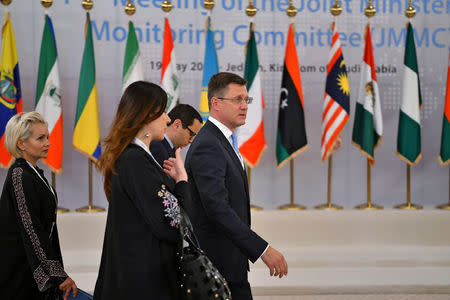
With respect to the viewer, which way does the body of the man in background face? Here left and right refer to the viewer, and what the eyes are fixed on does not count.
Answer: facing to the right of the viewer

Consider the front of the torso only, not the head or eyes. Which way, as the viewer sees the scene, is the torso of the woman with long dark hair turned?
to the viewer's right

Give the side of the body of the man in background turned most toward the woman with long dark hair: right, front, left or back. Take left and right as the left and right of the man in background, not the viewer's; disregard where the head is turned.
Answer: right

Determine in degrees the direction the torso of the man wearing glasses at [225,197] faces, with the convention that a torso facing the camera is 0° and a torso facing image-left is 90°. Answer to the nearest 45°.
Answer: approximately 270°

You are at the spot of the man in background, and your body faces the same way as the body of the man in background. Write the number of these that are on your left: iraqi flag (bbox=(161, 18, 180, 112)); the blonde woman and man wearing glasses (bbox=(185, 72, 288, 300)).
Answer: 1

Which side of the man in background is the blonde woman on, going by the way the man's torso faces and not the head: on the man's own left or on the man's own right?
on the man's own right

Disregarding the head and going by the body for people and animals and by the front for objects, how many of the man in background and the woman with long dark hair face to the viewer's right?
2

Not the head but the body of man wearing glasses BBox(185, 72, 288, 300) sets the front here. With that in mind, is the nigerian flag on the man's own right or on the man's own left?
on the man's own left

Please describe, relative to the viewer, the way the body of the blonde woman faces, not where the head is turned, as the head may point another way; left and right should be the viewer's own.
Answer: facing to the right of the viewer
